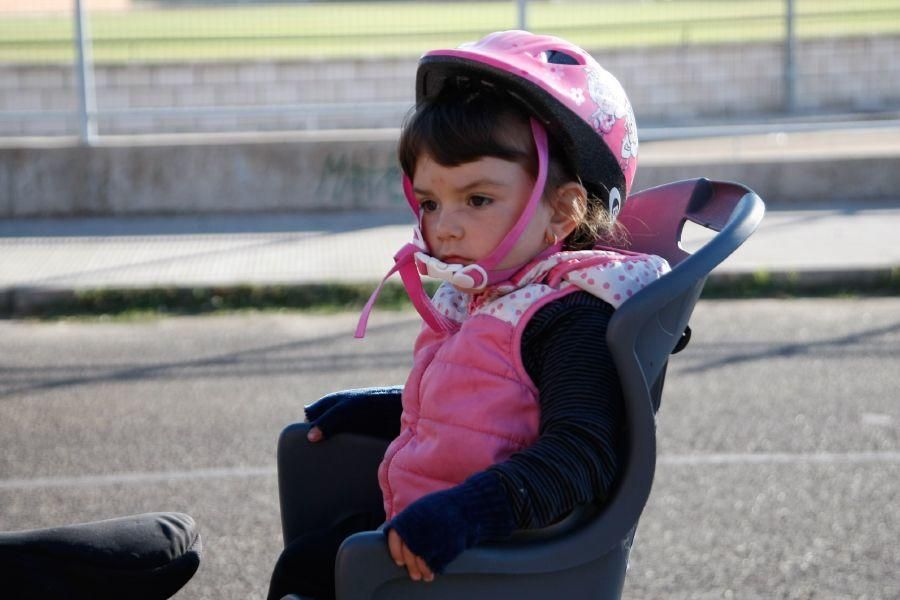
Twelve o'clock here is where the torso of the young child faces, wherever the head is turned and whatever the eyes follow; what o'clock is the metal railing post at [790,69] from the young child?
The metal railing post is roughly at 5 o'clock from the young child.

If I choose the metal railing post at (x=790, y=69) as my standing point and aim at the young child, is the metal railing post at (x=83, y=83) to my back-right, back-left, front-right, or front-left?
front-right

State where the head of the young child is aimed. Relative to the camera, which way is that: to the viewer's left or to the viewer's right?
to the viewer's left

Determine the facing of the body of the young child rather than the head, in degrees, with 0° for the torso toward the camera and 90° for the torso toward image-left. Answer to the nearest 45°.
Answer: approximately 45°

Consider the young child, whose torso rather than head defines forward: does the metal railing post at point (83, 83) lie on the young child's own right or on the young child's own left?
on the young child's own right
